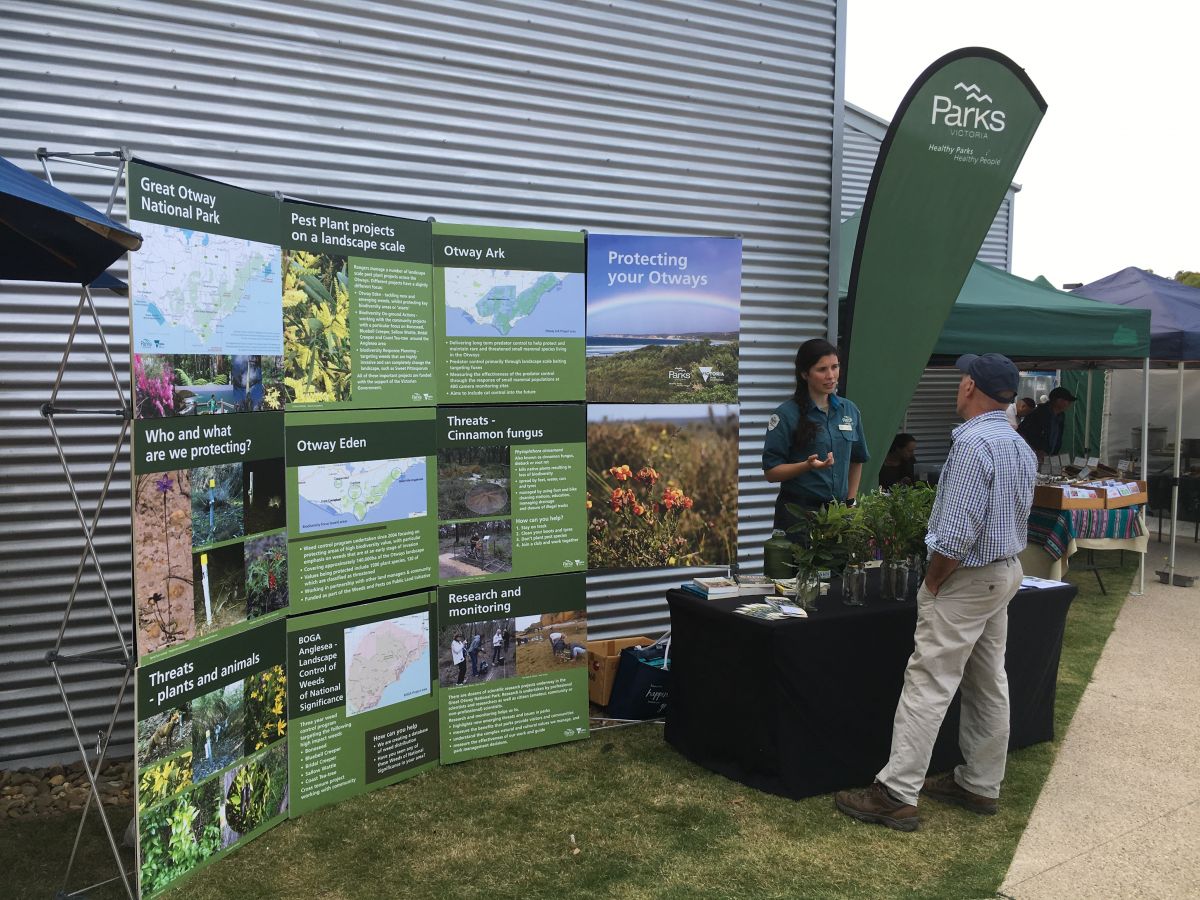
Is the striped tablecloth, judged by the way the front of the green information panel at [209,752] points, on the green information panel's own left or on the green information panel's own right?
on the green information panel's own left

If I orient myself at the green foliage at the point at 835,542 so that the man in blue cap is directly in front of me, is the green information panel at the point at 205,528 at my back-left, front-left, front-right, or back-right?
back-right

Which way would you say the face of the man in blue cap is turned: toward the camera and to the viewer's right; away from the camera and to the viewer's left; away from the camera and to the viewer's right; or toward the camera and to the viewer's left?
away from the camera and to the viewer's left

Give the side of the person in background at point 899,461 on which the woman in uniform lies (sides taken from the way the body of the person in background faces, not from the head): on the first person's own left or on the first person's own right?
on the first person's own right

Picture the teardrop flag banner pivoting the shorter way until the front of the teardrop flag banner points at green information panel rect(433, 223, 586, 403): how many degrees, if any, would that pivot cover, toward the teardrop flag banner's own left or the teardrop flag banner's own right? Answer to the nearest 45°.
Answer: approximately 45° to the teardrop flag banner's own right
